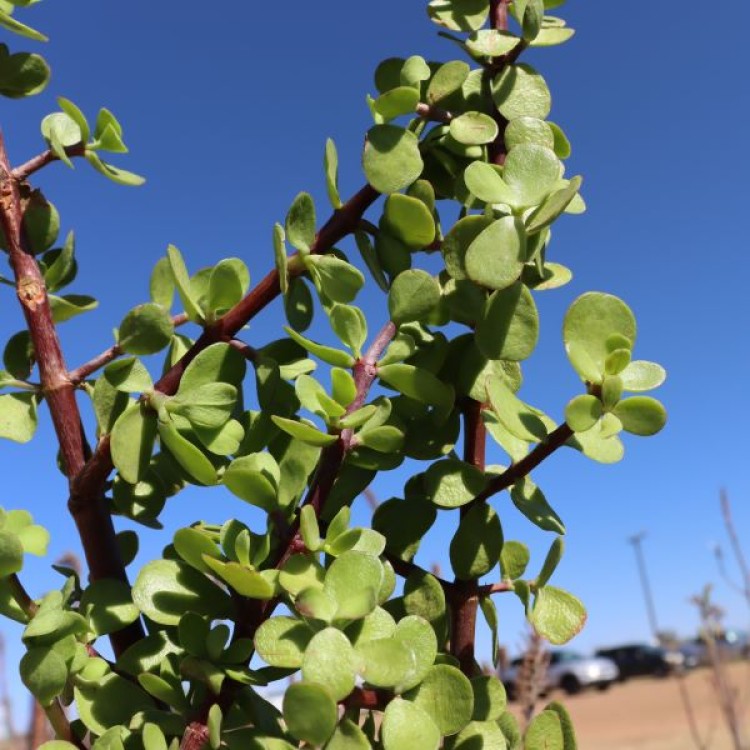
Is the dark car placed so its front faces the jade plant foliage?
no
